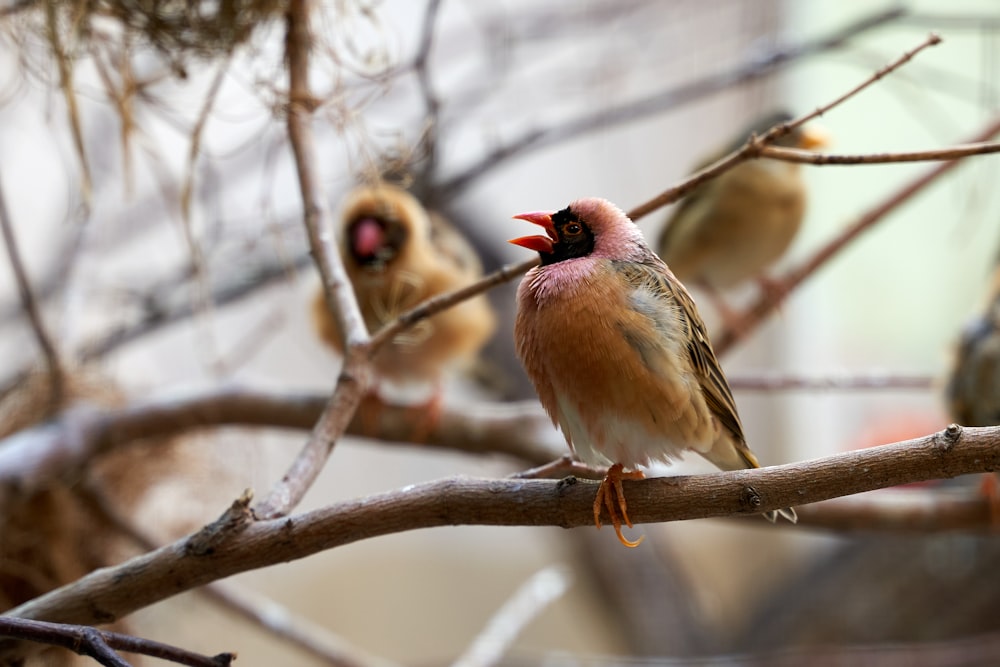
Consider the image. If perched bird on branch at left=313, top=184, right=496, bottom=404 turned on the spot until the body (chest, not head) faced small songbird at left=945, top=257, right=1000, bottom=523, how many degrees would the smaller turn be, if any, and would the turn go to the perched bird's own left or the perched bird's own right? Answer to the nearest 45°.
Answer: approximately 135° to the perched bird's own left

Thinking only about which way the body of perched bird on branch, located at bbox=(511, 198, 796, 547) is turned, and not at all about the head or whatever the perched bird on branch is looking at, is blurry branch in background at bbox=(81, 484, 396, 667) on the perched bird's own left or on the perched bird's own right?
on the perched bird's own right

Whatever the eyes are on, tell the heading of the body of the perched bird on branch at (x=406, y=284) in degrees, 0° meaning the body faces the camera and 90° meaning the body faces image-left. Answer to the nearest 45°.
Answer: approximately 45°
